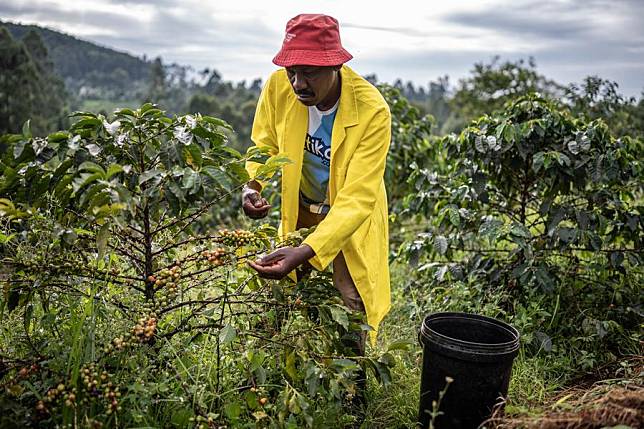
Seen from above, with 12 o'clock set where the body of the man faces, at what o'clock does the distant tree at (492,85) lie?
The distant tree is roughly at 5 o'clock from the man.

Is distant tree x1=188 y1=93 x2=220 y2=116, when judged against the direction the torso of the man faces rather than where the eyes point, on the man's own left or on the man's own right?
on the man's own right

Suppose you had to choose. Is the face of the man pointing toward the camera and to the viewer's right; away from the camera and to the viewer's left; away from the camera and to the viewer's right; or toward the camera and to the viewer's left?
toward the camera and to the viewer's left

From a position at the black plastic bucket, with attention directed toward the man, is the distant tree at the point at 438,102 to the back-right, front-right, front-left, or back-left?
front-right

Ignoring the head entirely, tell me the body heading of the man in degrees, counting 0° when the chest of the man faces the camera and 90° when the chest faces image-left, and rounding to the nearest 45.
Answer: approximately 45°

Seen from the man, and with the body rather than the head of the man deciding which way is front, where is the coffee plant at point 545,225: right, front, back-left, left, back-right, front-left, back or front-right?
back

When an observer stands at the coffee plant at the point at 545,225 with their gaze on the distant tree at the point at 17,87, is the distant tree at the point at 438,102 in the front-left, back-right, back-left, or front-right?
front-right

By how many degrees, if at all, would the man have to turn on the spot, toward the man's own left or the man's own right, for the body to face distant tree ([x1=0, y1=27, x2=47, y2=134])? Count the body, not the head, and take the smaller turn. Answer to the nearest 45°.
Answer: approximately 90° to the man's own right

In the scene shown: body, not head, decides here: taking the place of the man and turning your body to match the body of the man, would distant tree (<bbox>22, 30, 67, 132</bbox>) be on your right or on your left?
on your right

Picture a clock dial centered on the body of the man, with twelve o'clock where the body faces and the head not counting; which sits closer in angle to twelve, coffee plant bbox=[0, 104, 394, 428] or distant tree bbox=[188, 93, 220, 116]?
the coffee plant

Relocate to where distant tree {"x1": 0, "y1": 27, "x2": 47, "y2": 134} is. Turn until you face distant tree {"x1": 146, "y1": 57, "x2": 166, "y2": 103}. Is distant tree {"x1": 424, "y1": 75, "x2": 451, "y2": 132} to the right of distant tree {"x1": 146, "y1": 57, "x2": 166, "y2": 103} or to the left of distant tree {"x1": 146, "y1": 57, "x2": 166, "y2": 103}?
right
